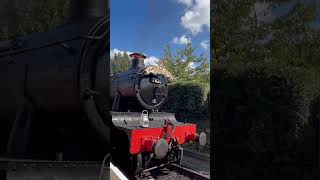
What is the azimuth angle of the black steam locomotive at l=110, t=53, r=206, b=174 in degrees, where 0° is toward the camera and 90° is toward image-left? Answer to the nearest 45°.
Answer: approximately 315°
